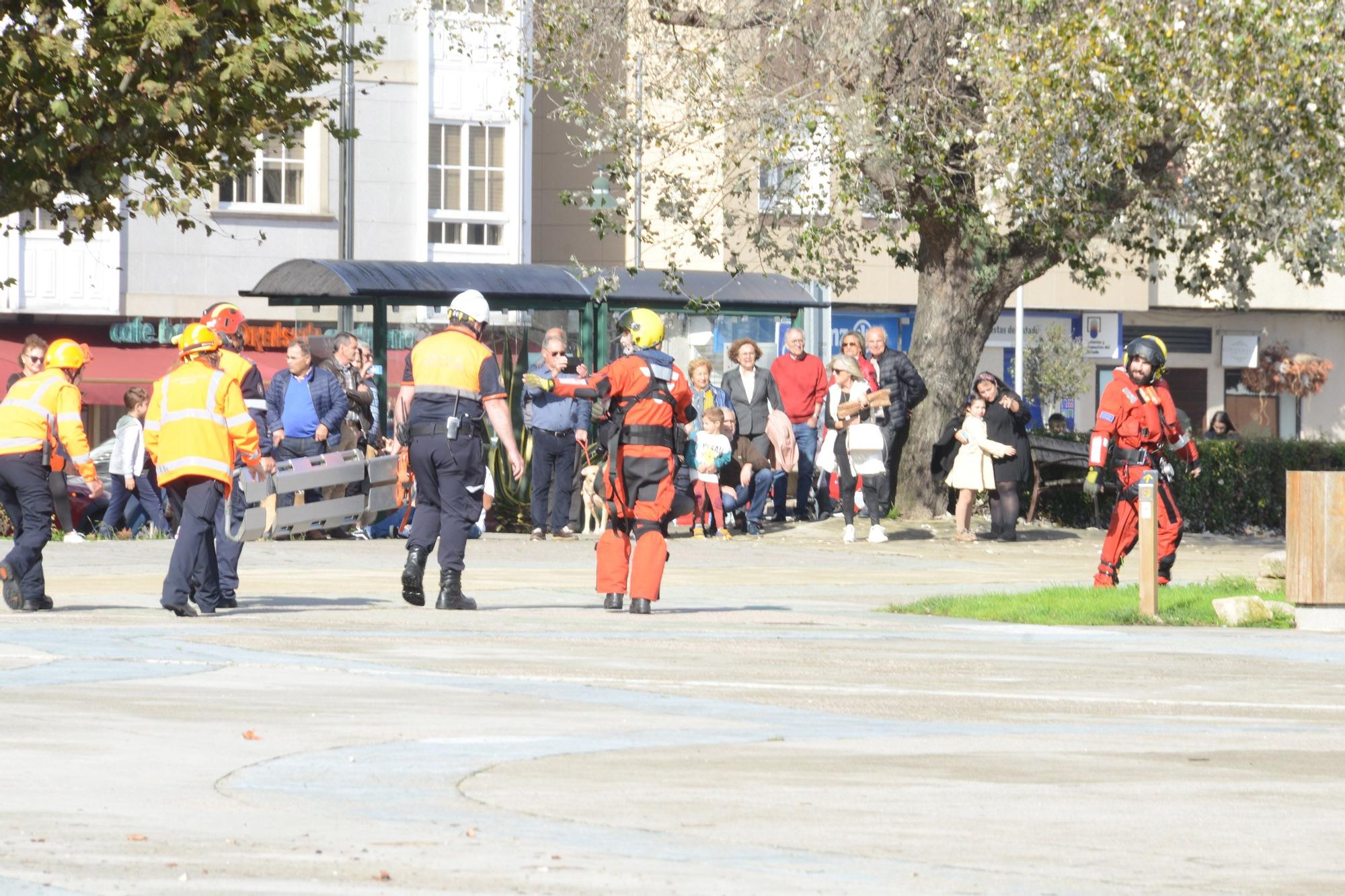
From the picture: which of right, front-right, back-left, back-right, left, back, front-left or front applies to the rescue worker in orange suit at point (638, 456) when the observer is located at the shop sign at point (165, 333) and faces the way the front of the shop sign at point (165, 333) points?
front

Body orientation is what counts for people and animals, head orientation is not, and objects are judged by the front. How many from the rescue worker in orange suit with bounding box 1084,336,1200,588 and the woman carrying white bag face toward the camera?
2

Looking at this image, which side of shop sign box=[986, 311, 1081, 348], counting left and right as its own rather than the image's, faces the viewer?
front

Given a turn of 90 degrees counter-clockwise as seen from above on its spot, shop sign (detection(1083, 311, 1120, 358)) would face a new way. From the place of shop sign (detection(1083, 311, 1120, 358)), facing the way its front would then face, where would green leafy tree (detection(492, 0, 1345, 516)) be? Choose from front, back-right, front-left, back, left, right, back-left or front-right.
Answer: right

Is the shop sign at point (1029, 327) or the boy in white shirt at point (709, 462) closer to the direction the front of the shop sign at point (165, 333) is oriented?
the boy in white shirt

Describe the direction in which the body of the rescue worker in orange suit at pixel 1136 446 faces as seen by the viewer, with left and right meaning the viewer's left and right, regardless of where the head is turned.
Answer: facing the viewer

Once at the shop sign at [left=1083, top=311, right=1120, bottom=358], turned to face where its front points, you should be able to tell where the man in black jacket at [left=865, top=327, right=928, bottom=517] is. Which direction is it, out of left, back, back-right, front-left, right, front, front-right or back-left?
front

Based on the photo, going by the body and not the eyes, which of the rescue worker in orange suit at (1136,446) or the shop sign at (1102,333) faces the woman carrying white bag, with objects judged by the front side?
the shop sign
